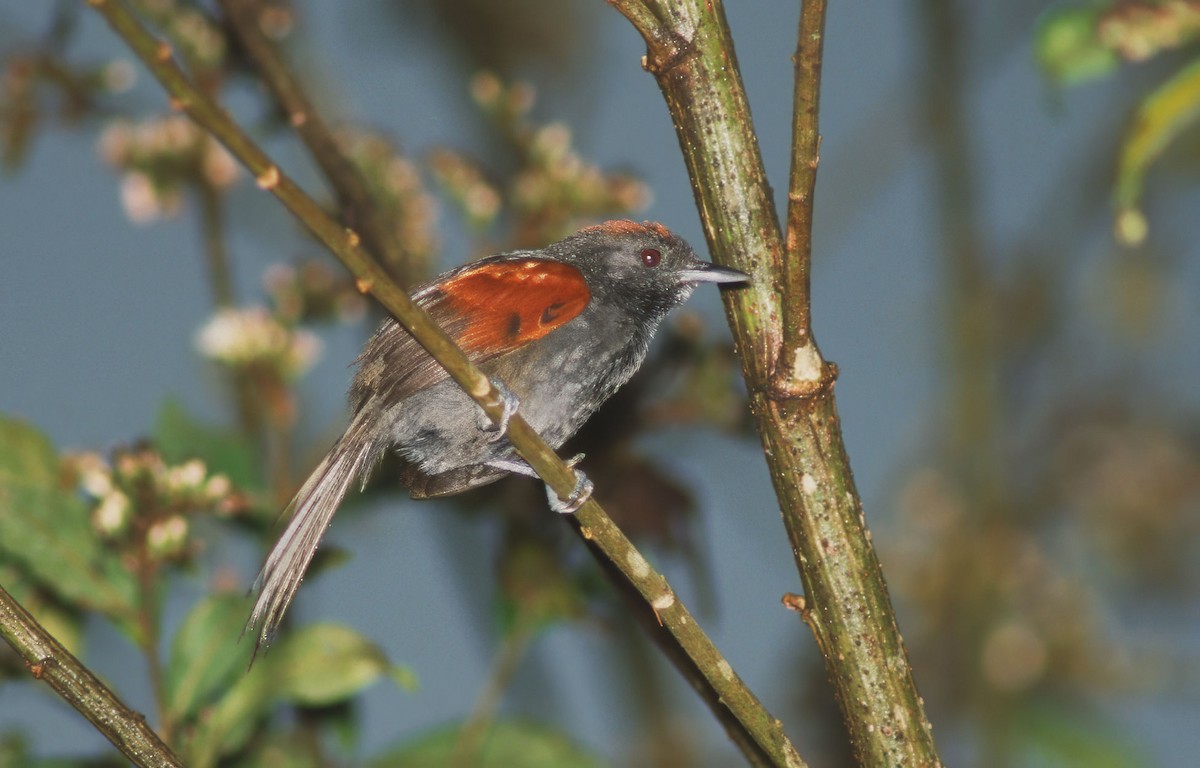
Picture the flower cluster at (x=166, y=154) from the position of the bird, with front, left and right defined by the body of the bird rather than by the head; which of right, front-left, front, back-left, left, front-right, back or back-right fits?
back-left

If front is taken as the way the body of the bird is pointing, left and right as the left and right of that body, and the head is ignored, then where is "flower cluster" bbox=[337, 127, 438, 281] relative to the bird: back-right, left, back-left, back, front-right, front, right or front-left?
back-left

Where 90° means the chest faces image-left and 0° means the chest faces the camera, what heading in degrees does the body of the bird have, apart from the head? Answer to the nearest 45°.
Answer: approximately 270°
